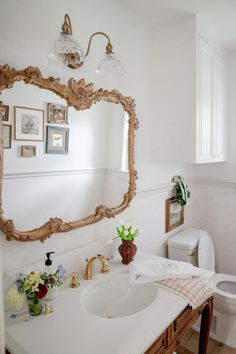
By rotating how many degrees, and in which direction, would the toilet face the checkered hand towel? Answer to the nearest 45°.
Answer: approximately 45° to its right

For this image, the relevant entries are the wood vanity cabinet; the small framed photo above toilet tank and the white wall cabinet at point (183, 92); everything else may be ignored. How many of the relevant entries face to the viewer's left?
0

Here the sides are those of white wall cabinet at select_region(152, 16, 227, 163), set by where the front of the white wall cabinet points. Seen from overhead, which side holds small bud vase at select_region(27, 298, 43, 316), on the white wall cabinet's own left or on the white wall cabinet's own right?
on the white wall cabinet's own right

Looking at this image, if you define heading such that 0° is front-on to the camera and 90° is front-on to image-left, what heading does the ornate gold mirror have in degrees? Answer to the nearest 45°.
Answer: approximately 315°

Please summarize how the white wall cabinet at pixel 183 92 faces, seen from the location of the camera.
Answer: facing the viewer and to the right of the viewer

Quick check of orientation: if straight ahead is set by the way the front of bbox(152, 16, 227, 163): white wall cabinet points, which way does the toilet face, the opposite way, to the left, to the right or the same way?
the same way

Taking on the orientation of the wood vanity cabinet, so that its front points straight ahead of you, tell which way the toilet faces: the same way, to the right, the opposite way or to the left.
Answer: the same way

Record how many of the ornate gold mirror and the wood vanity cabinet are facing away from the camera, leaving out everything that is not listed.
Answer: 0

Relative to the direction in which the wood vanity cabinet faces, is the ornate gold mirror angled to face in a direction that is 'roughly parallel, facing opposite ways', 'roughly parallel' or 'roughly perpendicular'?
roughly parallel

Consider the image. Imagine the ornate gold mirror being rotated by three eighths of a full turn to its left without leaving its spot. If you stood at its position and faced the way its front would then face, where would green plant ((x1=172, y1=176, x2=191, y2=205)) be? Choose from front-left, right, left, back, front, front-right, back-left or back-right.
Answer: front-right

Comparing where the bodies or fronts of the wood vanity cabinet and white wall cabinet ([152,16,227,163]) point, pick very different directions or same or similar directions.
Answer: same or similar directions

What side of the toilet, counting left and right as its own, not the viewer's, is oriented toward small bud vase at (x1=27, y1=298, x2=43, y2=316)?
right
